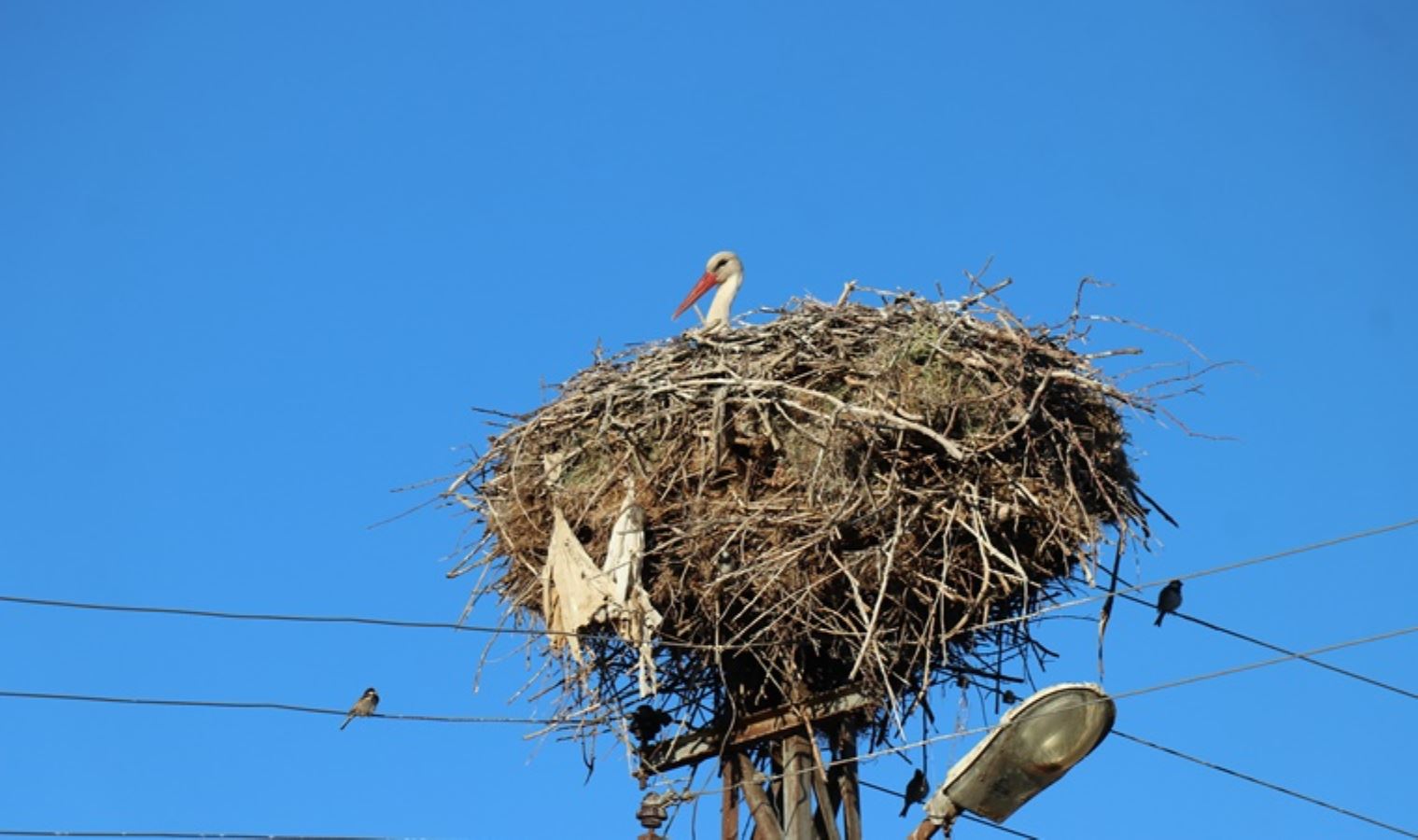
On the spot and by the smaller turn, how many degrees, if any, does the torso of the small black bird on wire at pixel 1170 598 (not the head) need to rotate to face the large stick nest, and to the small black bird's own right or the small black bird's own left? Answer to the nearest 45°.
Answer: approximately 135° to the small black bird's own right

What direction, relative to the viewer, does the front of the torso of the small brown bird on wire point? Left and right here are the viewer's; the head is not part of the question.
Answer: facing to the right of the viewer

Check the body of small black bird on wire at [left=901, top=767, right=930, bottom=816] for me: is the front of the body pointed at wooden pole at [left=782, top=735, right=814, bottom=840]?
no

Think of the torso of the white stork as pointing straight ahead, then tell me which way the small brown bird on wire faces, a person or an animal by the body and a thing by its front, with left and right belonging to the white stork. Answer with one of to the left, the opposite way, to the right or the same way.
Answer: the opposite way

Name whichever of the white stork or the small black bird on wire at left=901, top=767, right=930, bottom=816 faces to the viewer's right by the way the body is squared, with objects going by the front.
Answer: the small black bird on wire

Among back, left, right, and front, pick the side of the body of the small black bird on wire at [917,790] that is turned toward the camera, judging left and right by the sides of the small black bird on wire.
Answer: right

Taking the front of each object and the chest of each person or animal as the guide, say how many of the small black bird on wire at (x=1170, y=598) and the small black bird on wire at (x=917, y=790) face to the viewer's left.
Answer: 0

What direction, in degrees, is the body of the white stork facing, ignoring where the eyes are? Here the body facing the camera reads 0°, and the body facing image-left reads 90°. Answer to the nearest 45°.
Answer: approximately 90°

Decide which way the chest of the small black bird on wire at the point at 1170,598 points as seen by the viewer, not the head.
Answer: to the viewer's right

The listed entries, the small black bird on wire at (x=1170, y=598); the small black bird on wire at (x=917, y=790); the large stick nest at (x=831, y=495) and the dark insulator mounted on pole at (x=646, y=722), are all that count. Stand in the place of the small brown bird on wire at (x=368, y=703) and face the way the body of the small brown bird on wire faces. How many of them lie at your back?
0

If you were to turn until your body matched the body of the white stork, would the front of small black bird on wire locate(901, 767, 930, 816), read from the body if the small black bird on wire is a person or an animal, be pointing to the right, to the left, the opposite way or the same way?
the opposite way
